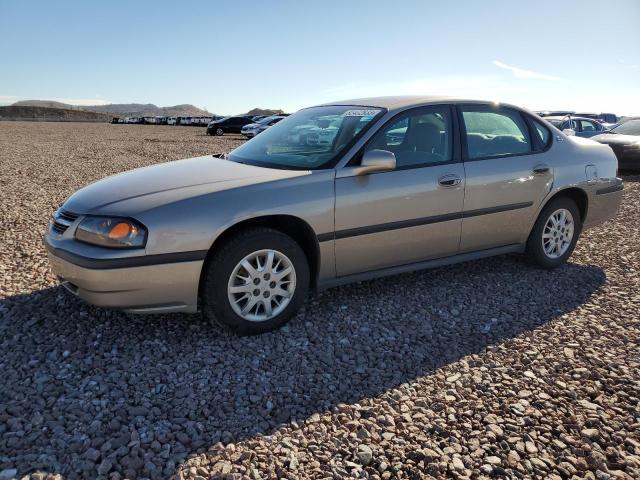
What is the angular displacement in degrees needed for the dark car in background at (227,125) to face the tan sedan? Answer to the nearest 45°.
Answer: approximately 45° to its left

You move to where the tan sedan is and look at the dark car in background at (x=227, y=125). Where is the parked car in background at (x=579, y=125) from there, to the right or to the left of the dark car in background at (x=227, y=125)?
right

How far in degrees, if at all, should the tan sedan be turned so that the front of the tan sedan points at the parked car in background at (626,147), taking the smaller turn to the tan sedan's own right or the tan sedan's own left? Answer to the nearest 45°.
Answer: approximately 180°

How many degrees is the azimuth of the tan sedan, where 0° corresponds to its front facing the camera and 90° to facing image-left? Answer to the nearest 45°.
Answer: approximately 45°

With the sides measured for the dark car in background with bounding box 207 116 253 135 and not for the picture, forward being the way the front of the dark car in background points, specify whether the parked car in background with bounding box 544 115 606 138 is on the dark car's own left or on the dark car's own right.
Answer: on the dark car's own left

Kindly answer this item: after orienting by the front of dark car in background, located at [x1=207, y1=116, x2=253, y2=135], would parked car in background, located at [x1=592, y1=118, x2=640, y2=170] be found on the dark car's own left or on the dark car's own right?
on the dark car's own left

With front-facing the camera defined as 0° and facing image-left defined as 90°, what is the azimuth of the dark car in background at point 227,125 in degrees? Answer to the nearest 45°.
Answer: approximately 45°
